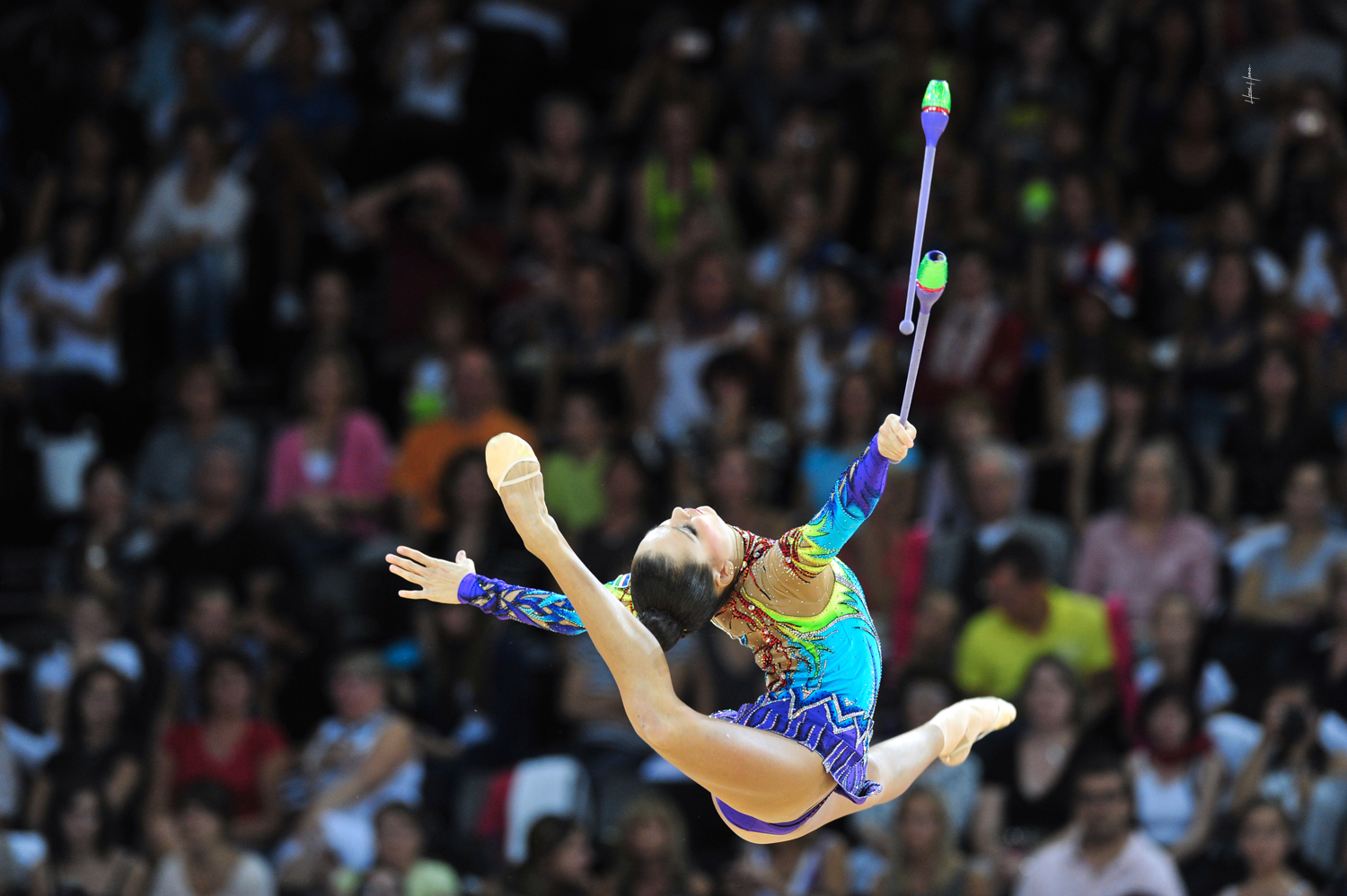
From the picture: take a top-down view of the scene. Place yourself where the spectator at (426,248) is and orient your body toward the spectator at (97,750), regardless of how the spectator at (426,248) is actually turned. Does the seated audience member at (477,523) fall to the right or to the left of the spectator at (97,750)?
left

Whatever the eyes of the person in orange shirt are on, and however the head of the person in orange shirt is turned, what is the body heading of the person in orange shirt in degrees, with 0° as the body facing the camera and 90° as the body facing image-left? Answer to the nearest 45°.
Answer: approximately 0°

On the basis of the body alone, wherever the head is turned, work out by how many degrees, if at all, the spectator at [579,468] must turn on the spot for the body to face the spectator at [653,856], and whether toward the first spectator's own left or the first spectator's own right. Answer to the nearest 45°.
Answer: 0° — they already face them

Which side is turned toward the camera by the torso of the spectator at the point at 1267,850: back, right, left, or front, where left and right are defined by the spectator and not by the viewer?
front

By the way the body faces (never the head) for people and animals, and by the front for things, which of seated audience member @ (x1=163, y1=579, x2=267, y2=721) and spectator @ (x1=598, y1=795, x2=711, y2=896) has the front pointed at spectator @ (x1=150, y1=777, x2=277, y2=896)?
the seated audience member

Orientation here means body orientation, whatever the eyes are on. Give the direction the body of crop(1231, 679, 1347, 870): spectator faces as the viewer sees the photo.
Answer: toward the camera

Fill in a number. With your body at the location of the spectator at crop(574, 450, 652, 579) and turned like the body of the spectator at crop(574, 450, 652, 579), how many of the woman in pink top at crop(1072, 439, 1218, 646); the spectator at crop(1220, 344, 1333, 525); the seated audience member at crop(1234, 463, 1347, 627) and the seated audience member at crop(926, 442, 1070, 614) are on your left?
4

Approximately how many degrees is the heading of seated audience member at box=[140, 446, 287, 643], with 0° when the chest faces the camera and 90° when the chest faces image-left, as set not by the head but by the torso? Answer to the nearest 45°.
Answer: approximately 0°

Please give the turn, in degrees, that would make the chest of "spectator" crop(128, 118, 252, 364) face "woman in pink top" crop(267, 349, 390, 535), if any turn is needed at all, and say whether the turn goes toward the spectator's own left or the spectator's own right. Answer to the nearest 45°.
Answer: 0° — they already face them

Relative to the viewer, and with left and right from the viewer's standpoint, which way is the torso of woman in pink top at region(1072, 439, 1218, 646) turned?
facing the viewer

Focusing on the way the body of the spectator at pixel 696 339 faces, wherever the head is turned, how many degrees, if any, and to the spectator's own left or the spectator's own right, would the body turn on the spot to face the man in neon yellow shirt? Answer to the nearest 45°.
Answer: approximately 45° to the spectator's own left

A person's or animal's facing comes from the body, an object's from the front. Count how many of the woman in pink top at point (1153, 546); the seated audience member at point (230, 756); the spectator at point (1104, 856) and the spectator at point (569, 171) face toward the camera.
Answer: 4
